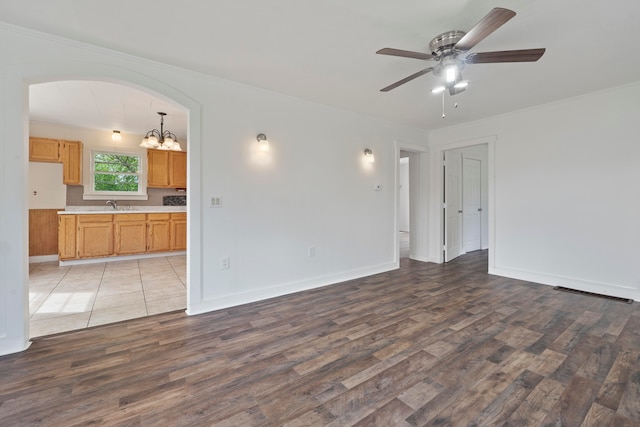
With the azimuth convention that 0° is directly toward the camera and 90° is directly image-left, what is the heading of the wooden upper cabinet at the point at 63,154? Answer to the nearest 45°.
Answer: approximately 0°

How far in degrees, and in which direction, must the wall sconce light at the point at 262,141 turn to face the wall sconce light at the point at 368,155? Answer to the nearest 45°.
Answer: approximately 90° to its left

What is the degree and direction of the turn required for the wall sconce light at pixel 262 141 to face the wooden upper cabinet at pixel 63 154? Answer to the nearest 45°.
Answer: approximately 180°

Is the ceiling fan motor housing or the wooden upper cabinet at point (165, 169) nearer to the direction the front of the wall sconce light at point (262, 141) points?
the ceiling fan motor housing

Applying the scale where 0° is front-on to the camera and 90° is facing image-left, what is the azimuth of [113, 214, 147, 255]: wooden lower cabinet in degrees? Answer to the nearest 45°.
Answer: approximately 0°

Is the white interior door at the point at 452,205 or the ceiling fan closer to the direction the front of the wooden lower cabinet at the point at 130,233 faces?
the ceiling fan

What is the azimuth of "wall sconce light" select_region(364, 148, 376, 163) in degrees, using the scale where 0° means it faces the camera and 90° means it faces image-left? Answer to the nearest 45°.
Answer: approximately 315°

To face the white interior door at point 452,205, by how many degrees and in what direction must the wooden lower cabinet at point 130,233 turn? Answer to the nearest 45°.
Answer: approximately 45° to its left

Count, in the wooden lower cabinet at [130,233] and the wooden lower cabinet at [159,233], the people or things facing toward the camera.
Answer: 2
